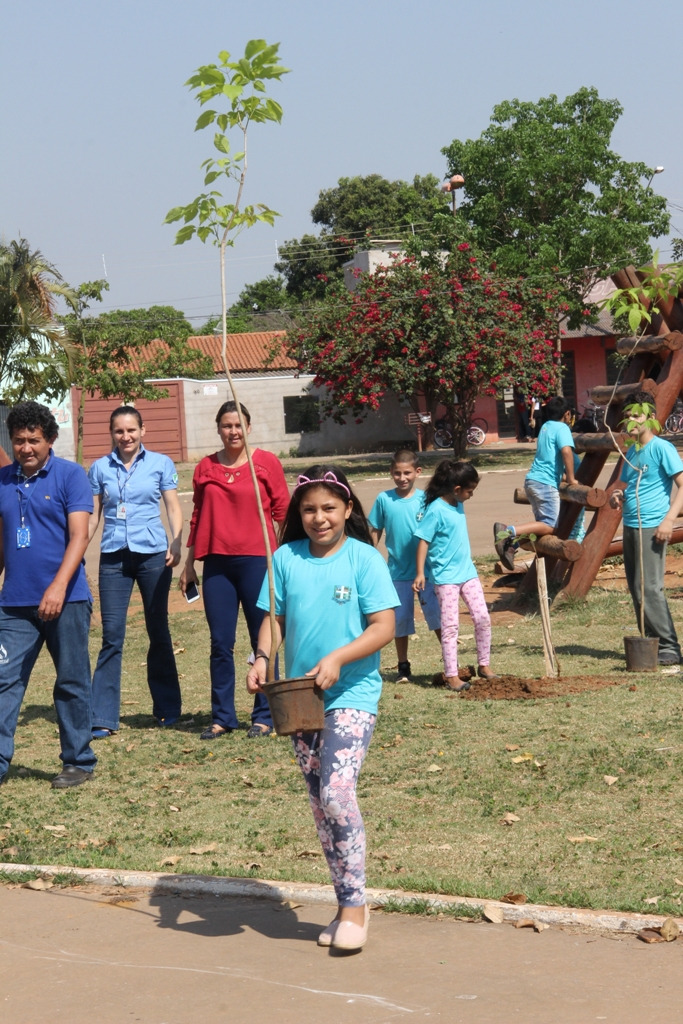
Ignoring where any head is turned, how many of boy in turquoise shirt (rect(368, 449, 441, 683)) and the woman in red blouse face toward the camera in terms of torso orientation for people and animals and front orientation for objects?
2

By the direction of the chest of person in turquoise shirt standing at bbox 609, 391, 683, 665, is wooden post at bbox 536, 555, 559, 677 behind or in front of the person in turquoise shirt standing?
in front

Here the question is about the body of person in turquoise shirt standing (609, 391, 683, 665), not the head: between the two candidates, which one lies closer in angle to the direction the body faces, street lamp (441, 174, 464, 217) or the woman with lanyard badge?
the woman with lanyard badge

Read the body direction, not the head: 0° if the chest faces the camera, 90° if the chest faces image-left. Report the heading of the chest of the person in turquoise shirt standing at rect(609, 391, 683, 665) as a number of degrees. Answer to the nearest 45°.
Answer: approximately 45°

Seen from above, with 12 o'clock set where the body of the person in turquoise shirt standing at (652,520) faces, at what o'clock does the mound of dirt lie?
The mound of dirt is roughly at 12 o'clock from the person in turquoise shirt standing.

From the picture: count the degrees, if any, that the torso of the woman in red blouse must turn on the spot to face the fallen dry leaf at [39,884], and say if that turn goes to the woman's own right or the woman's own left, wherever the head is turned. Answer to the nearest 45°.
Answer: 0° — they already face it

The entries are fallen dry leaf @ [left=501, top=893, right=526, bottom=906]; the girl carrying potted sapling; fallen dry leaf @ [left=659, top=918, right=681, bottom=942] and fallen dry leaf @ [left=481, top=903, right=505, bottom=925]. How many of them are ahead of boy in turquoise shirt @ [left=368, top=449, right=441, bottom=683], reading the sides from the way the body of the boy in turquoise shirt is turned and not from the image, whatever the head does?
4

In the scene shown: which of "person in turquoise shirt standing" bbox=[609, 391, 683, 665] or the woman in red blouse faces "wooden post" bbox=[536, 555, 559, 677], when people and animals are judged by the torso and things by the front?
the person in turquoise shirt standing

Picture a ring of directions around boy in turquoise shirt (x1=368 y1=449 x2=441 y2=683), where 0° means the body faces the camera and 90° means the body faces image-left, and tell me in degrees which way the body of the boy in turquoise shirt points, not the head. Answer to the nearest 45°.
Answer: approximately 0°

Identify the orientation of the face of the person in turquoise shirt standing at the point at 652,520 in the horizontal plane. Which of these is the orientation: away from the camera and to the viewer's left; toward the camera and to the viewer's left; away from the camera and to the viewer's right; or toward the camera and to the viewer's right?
toward the camera and to the viewer's left

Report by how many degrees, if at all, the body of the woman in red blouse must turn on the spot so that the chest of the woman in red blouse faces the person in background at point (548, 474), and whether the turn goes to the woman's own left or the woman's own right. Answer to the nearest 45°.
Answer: approximately 135° to the woman's own left

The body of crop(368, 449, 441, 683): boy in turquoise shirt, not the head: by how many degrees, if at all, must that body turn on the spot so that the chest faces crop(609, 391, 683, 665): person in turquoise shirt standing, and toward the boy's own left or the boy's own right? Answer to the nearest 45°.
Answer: approximately 90° to the boy's own left

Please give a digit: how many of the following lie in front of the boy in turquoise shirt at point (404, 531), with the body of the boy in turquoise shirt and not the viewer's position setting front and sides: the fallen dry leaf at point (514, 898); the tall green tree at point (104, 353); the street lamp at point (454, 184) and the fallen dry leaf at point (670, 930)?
2

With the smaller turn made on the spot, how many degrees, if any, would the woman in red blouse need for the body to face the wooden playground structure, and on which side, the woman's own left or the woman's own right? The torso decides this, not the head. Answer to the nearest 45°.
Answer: approximately 135° to the woman's own left
